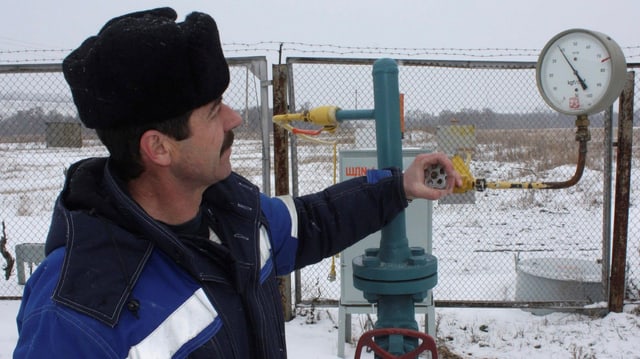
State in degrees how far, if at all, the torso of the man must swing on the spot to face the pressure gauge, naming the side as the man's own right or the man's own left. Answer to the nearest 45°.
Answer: approximately 90° to the man's own left

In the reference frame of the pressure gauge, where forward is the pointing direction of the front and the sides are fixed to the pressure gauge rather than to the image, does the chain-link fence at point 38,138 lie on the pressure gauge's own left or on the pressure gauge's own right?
on the pressure gauge's own right

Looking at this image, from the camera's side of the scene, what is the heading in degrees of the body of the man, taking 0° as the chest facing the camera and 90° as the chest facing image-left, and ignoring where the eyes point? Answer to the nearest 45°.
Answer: approximately 315°

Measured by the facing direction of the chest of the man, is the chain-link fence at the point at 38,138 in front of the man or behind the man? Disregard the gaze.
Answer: behind
